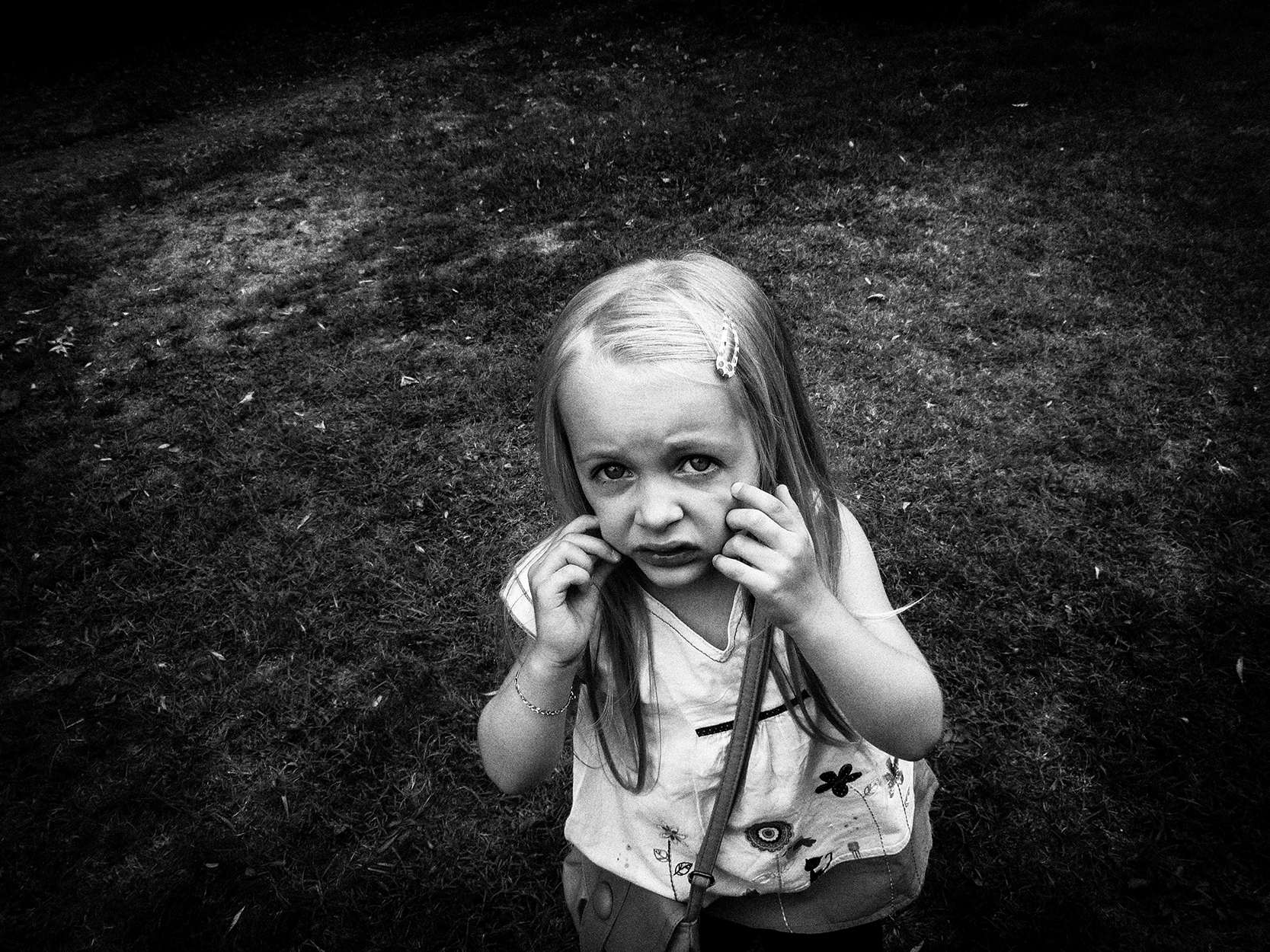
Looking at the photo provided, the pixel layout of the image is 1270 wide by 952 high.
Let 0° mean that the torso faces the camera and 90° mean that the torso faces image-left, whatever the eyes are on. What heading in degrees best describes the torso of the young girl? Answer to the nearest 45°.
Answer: approximately 0°

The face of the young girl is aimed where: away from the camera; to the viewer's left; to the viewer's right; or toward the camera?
toward the camera
